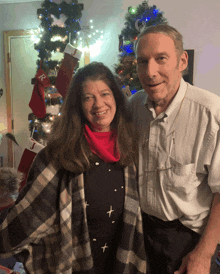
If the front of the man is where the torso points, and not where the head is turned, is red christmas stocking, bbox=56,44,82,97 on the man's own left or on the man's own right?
on the man's own right

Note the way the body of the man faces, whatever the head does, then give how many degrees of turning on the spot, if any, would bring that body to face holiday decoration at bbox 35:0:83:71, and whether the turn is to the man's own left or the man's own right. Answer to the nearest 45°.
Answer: approximately 90° to the man's own right

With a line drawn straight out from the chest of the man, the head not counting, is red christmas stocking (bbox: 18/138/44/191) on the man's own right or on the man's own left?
on the man's own right

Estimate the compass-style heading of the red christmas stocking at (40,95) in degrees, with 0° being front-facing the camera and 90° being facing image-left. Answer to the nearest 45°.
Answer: approximately 0°

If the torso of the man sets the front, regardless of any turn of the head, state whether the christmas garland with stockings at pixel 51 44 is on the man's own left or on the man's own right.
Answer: on the man's own right
